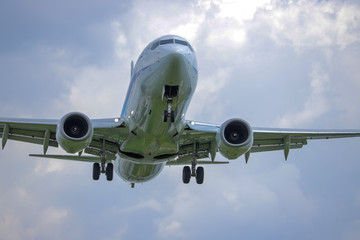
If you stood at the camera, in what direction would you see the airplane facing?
facing the viewer
